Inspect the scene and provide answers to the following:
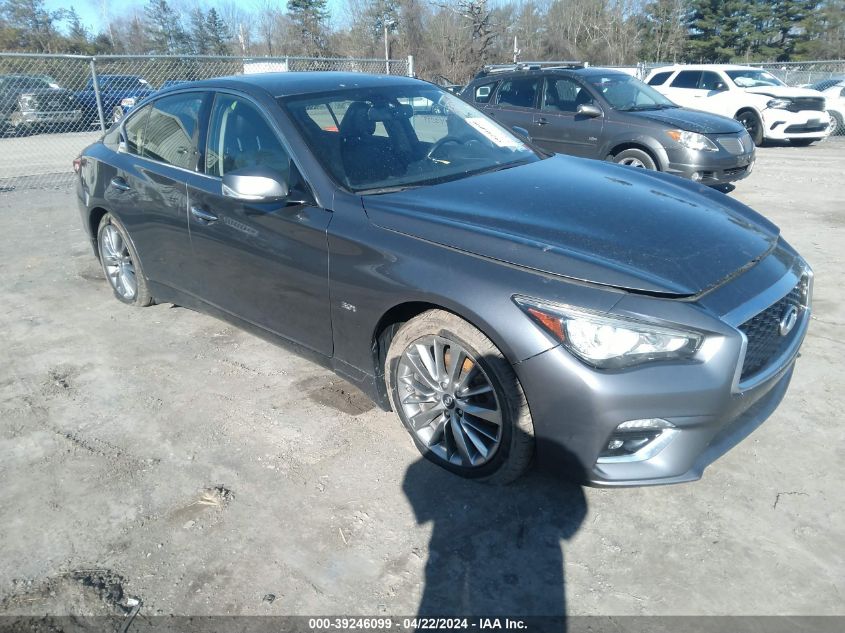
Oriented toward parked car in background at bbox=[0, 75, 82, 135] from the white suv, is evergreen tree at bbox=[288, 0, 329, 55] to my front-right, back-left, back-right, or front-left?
front-right

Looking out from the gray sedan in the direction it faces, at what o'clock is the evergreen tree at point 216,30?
The evergreen tree is roughly at 7 o'clock from the gray sedan.

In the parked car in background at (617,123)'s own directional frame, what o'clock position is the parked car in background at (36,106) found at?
the parked car in background at (36,106) is roughly at 5 o'clock from the parked car in background at (617,123).

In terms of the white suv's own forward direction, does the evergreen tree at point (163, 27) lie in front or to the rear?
to the rear

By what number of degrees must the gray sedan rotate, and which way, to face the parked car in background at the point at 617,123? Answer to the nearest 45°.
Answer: approximately 135° to its left

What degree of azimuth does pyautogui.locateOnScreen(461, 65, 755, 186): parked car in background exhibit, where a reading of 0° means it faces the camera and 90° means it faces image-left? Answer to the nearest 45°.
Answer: approximately 315°

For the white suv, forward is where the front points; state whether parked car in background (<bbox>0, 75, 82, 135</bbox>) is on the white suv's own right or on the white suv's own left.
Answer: on the white suv's own right

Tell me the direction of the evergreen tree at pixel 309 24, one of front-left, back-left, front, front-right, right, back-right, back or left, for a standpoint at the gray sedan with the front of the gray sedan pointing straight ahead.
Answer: back-left

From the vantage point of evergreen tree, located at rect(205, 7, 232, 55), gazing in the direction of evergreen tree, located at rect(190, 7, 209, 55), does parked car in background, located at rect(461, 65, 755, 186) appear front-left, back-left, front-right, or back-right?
back-left

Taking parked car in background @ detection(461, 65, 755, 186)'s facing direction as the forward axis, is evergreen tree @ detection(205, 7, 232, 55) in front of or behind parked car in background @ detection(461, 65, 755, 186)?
behind

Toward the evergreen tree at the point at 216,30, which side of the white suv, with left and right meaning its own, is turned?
back

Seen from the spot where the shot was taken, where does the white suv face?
facing the viewer and to the right of the viewer

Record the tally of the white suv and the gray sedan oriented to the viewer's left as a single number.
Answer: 0

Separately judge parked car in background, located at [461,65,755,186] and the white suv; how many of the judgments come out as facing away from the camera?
0

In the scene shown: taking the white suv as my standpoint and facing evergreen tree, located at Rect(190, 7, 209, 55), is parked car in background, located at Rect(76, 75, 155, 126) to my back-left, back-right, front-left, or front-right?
front-left

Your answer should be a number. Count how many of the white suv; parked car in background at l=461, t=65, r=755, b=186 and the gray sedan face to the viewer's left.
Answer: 0

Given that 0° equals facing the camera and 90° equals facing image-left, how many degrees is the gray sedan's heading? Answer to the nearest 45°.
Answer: approximately 315°
